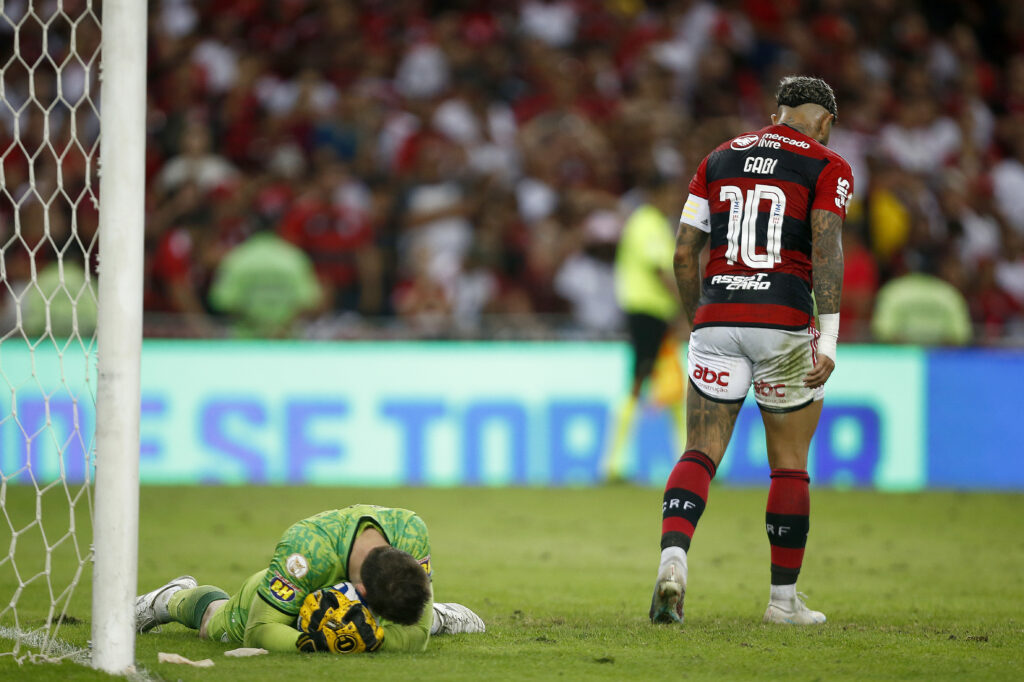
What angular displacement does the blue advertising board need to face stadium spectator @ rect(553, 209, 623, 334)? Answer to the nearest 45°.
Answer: approximately 135° to its left

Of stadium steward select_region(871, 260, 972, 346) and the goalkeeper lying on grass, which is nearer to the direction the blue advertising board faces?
the goalkeeper lying on grass

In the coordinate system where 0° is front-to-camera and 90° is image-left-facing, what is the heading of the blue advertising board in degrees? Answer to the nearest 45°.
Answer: approximately 0°

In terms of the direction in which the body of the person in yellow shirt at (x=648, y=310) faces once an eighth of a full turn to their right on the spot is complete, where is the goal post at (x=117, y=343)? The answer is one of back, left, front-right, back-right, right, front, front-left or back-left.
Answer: front-right

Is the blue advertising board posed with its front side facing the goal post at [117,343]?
yes

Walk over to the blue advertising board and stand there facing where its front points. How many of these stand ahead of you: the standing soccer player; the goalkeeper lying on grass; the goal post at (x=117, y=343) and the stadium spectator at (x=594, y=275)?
3
